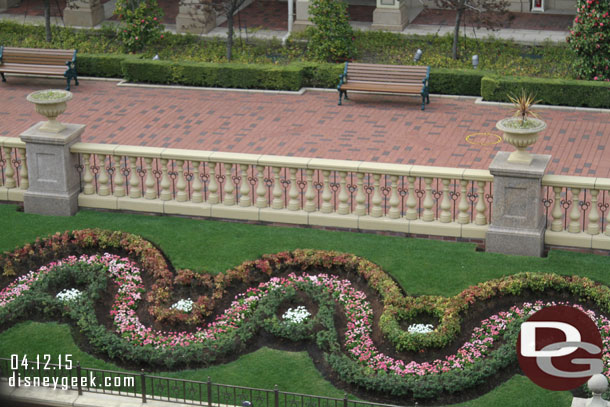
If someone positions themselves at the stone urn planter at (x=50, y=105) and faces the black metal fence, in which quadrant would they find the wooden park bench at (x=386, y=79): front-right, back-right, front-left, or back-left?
back-left

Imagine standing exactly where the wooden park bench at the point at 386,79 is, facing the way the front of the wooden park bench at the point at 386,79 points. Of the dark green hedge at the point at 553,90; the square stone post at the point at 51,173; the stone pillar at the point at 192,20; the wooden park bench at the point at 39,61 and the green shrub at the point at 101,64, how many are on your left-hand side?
1

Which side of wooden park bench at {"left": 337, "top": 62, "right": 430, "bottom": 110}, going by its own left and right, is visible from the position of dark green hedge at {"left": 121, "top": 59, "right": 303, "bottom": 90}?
right

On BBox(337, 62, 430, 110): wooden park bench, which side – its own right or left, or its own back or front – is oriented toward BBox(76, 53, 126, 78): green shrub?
right

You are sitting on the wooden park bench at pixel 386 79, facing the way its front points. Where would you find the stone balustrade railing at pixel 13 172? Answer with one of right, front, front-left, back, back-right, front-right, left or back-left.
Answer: front-right

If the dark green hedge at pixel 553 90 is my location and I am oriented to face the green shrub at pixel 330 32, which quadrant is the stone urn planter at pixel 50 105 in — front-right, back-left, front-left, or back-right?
front-left

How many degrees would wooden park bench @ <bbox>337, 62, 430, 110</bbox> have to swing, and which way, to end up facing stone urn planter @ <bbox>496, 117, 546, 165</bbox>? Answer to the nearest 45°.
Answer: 0° — it already faces it

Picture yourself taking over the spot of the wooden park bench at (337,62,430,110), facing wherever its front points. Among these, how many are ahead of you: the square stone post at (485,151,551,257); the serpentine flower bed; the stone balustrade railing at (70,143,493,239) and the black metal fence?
4

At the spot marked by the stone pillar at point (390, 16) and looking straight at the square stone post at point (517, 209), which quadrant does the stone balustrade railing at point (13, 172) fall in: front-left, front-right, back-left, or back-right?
front-right

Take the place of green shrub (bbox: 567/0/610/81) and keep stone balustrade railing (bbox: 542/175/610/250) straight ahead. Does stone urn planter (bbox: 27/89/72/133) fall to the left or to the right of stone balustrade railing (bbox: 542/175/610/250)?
right

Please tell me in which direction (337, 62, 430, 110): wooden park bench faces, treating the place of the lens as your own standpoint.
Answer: facing the viewer

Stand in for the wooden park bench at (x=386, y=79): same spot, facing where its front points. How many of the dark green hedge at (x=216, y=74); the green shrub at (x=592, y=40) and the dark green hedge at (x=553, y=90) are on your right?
1

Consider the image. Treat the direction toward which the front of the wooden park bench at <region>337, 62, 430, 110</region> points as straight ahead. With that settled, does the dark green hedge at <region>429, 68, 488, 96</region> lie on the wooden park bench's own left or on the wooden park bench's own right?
on the wooden park bench's own left

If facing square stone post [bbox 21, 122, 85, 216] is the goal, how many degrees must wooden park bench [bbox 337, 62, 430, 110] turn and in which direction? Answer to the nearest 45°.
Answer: approximately 45° to its right

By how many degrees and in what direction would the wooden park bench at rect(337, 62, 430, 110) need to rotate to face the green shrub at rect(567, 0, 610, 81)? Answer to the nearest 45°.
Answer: approximately 90° to its left

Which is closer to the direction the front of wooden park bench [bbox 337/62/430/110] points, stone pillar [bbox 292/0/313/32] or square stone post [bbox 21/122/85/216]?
the square stone post

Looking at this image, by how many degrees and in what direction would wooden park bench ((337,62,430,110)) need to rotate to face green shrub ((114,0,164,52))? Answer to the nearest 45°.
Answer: approximately 135° to its right

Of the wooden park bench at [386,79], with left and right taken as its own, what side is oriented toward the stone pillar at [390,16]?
back

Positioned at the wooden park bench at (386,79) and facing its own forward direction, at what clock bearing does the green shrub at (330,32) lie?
The green shrub is roughly at 5 o'clock from the wooden park bench.
